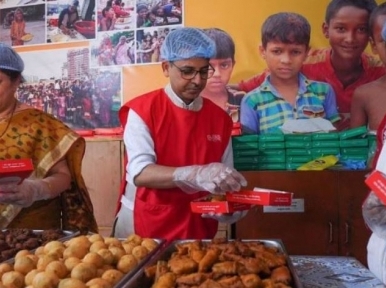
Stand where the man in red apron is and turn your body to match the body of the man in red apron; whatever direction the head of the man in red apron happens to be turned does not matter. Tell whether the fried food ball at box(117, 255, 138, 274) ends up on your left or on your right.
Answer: on your right

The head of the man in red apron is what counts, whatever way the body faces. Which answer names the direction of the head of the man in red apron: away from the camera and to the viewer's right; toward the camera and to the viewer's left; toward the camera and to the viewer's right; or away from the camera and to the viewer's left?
toward the camera and to the viewer's right

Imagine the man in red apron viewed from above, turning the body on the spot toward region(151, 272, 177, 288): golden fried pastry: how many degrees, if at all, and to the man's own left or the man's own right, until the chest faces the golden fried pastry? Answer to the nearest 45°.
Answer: approximately 45° to the man's own right

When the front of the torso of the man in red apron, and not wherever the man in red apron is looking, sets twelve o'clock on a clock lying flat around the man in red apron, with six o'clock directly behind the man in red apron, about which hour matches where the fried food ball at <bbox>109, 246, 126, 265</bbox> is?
The fried food ball is roughly at 2 o'clock from the man in red apron.
